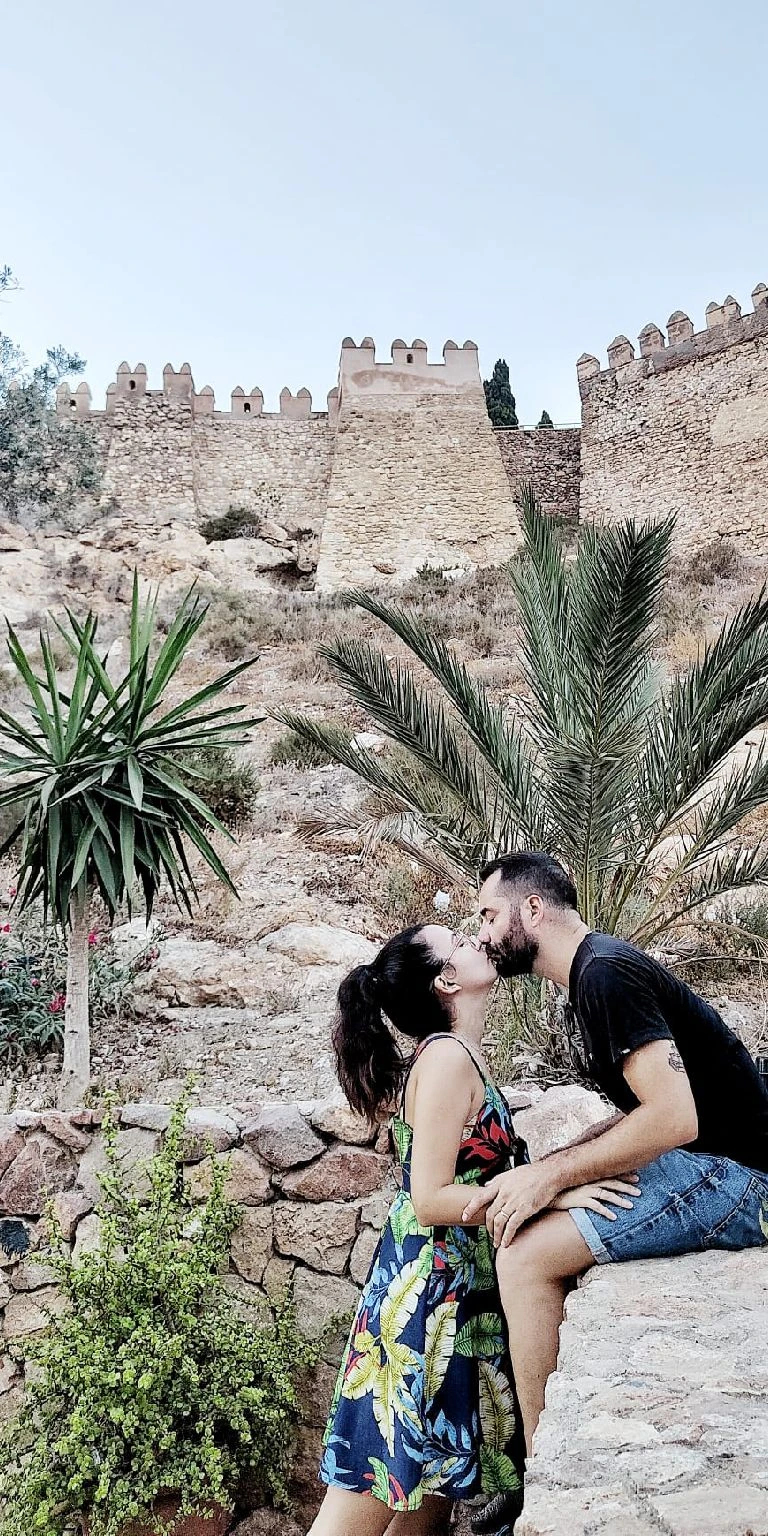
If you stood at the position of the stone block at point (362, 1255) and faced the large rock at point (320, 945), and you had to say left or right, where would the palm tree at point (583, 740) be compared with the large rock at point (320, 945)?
right

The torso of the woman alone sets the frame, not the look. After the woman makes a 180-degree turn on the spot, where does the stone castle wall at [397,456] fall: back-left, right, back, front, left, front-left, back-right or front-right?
right

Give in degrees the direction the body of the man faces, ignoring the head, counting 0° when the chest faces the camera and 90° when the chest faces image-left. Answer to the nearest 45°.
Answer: approximately 90°

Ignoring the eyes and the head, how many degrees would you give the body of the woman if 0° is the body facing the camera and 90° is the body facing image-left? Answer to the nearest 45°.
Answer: approximately 270°

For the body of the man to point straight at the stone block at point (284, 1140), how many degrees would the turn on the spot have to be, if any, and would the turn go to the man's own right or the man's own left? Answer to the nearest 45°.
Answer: approximately 45° to the man's own right

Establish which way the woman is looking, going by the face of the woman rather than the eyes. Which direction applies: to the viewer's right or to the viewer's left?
to the viewer's right

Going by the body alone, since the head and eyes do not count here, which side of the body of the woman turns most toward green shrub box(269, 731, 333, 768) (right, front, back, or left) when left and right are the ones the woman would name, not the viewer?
left

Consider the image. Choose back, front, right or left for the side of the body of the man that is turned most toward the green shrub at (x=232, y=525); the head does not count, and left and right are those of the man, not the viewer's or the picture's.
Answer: right

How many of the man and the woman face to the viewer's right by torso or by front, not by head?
1

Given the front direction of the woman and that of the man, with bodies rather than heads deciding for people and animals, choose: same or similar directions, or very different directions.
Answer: very different directions

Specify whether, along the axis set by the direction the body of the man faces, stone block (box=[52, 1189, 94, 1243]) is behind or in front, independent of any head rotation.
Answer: in front

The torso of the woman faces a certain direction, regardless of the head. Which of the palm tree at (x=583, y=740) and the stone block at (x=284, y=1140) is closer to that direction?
the palm tree
